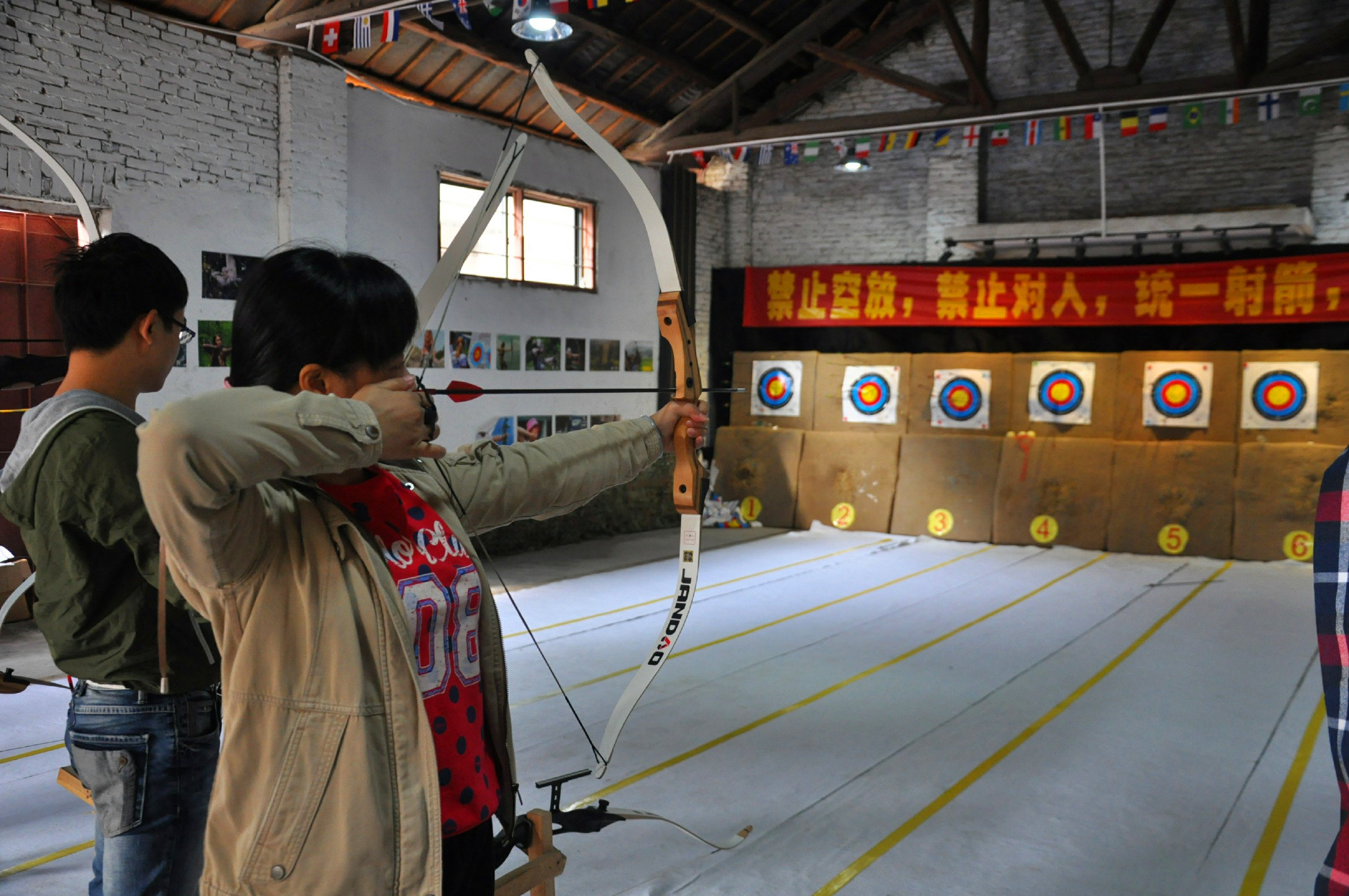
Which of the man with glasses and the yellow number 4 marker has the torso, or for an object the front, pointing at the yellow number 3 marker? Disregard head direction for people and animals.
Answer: the man with glasses

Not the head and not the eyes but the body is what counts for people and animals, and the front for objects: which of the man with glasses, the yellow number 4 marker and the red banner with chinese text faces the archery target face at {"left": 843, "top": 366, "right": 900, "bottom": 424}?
the man with glasses

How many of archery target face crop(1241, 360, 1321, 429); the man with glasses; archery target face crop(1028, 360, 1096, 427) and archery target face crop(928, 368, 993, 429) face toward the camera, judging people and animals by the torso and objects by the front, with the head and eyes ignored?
3

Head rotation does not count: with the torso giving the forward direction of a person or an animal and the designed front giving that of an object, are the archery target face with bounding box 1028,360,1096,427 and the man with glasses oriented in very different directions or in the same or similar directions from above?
very different directions

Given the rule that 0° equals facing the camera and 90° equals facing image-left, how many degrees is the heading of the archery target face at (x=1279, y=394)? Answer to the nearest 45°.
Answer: approximately 0°

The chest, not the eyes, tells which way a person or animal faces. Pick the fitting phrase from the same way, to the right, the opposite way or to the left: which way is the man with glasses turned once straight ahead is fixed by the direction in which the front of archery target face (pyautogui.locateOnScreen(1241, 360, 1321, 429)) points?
the opposite way

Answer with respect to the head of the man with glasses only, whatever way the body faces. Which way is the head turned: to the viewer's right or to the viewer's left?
to the viewer's right

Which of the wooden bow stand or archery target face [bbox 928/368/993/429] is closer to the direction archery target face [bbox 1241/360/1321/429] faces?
the wooden bow stand

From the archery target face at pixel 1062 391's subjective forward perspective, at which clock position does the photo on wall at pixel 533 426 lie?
The photo on wall is roughly at 2 o'clock from the archery target face.

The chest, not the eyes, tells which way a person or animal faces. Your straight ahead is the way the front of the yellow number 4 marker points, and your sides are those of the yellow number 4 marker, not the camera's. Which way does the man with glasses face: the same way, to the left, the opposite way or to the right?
the opposite way
